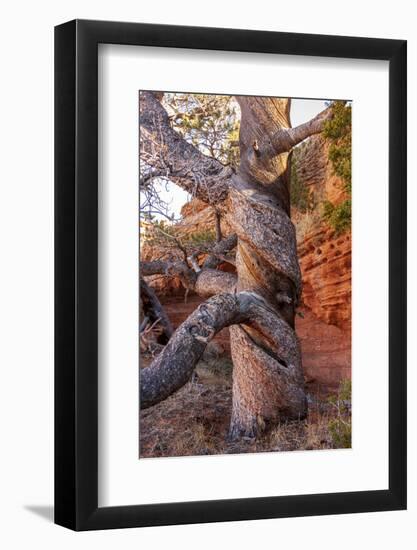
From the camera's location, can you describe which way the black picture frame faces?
facing the viewer and to the right of the viewer
